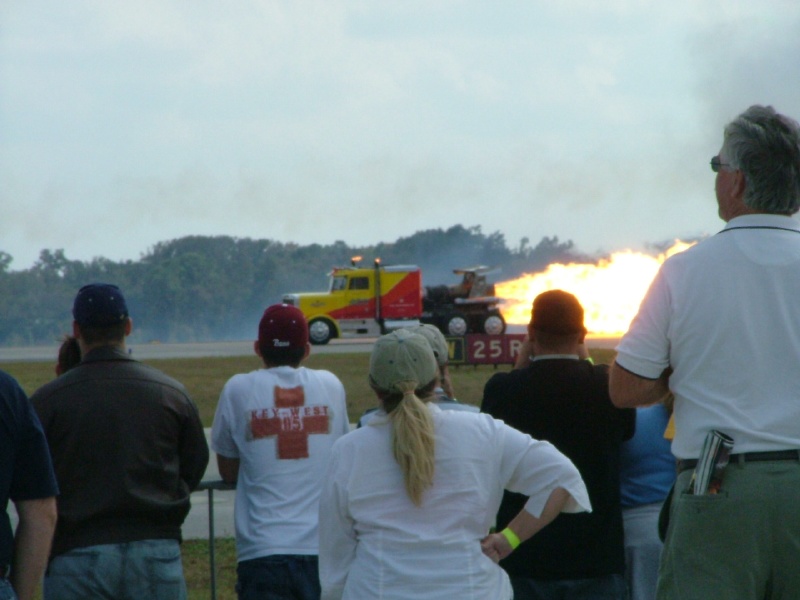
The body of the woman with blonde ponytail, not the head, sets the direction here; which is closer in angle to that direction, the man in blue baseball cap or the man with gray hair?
the man in blue baseball cap

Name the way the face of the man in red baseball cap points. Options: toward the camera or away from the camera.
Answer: away from the camera

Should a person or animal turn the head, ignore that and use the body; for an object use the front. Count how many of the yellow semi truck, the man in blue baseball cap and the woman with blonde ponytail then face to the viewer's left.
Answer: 1

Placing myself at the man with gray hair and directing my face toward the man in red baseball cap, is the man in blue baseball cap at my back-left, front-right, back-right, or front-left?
front-left

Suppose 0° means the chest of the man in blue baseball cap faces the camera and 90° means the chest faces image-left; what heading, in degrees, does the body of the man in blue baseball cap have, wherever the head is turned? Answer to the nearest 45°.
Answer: approximately 180°

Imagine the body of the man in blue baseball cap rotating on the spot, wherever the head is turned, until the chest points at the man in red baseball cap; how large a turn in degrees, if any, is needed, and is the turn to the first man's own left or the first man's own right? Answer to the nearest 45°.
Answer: approximately 45° to the first man's own right

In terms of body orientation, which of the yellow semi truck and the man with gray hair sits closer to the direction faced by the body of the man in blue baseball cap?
the yellow semi truck

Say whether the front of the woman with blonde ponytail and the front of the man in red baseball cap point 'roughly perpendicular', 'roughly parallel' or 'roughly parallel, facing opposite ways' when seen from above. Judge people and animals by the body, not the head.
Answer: roughly parallel

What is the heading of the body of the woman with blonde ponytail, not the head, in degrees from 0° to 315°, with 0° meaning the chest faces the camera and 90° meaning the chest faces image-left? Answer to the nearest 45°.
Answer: approximately 180°

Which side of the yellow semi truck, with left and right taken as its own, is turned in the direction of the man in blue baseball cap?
left

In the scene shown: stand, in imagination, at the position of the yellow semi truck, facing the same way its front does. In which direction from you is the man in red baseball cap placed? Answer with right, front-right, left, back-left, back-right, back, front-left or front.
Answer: left

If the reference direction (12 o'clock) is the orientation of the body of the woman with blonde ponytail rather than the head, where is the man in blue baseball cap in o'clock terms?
The man in blue baseball cap is roughly at 10 o'clock from the woman with blonde ponytail.

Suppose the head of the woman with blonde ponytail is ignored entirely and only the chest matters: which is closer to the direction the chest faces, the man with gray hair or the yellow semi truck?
the yellow semi truck

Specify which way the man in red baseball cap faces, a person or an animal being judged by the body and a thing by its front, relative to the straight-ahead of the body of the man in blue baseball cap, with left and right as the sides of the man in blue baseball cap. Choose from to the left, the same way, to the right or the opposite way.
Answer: the same way

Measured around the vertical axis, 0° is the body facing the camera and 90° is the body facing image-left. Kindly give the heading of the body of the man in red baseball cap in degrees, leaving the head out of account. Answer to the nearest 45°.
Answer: approximately 180°

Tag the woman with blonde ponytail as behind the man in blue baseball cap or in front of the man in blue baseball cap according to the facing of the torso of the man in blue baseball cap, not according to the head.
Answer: behind

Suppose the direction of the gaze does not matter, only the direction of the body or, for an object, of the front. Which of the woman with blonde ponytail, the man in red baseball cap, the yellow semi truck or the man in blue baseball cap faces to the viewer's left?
the yellow semi truck

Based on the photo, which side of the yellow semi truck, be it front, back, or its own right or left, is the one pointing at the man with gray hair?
left

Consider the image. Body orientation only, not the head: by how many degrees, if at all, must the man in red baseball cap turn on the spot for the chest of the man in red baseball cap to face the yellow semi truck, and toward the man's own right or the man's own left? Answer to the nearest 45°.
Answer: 0° — they already face it

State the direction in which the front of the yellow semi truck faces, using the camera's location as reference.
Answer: facing to the left of the viewer
